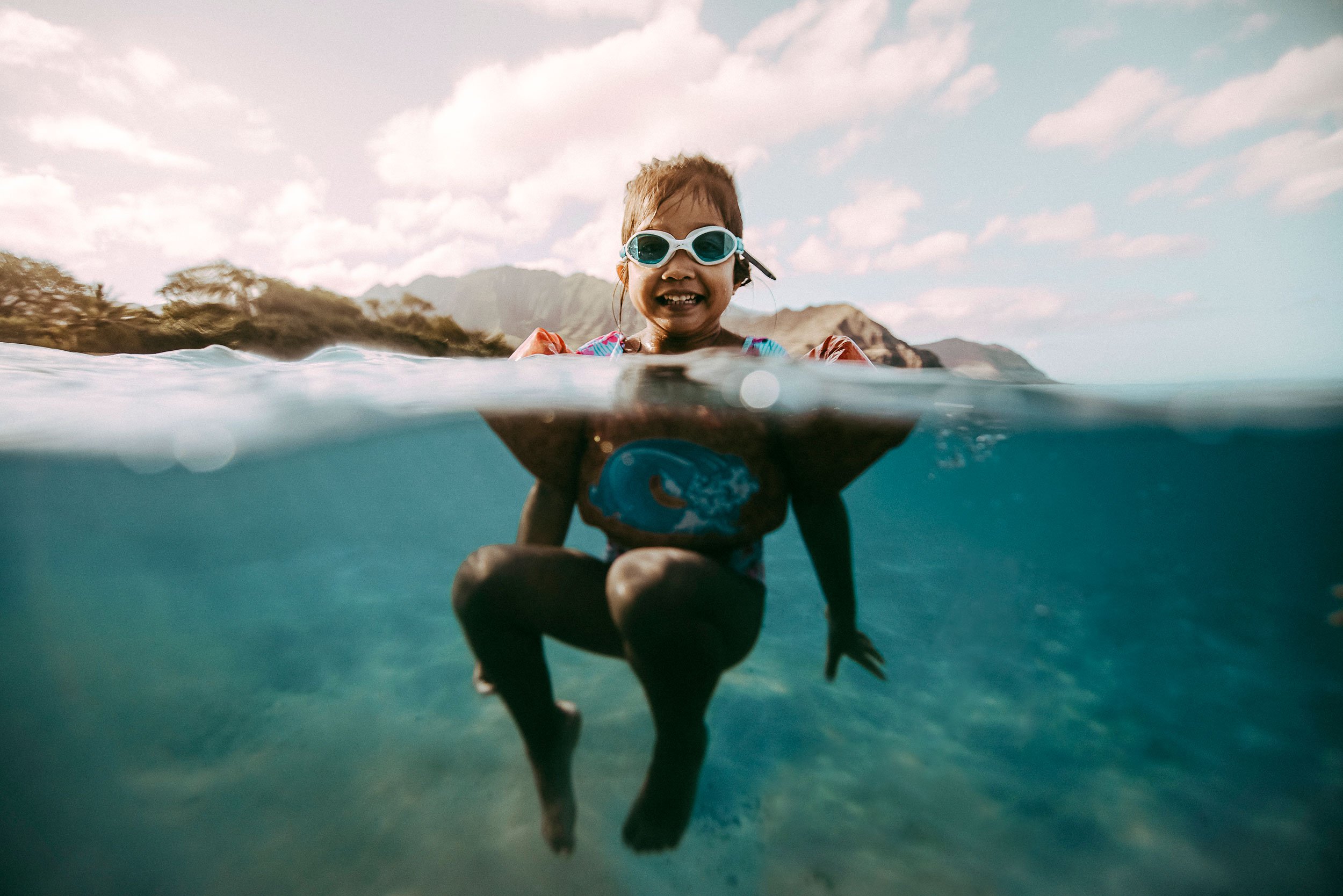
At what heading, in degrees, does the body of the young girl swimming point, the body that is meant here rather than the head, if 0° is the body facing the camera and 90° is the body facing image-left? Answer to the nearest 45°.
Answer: approximately 0°
